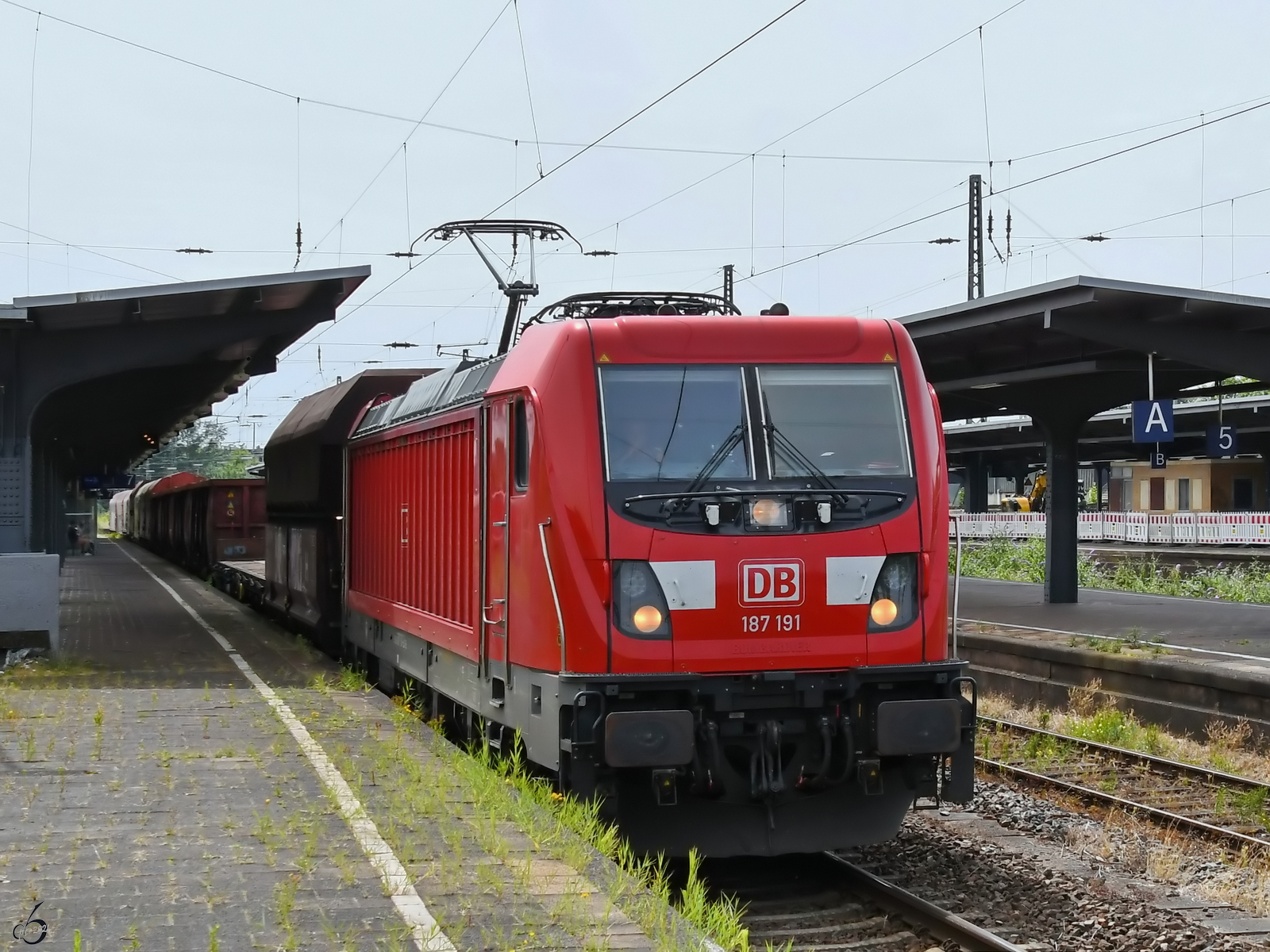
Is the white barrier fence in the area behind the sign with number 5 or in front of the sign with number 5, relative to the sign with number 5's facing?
behind

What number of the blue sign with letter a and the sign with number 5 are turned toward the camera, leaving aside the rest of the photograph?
2

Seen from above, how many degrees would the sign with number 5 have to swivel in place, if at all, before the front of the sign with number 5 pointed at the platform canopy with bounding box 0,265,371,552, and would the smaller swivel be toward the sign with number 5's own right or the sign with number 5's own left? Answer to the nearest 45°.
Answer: approximately 45° to the sign with number 5's own right

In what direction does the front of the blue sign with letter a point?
toward the camera

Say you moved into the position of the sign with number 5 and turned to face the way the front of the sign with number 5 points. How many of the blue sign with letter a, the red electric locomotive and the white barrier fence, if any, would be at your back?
1

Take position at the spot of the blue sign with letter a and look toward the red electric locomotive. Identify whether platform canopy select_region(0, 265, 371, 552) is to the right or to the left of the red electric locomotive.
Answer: right

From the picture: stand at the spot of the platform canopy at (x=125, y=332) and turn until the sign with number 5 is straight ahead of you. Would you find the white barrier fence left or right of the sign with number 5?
left

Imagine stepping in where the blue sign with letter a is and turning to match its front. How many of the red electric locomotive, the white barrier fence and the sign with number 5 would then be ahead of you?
1

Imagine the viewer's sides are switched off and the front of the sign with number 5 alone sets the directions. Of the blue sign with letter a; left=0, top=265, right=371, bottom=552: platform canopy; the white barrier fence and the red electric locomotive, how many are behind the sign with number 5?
1

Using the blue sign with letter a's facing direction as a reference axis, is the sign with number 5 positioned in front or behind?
behind

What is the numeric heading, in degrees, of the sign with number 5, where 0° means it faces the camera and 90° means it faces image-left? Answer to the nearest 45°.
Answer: approximately 0°

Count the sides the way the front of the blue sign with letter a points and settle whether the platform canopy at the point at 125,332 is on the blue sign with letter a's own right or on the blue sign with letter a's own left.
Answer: on the blue sign with letter a's own right
